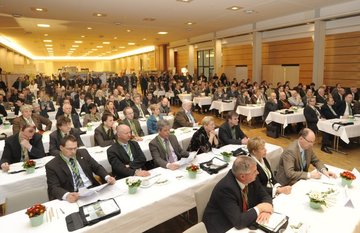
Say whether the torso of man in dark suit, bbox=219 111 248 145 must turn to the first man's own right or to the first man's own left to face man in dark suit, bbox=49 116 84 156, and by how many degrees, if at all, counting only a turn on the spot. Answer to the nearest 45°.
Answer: approximately 135° to the first man's own right

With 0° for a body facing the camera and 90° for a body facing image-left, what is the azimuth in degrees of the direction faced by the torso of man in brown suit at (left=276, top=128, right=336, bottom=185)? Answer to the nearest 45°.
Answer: approximately 315°

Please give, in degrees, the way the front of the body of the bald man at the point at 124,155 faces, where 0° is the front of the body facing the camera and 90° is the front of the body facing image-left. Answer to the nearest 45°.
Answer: approximately 315°

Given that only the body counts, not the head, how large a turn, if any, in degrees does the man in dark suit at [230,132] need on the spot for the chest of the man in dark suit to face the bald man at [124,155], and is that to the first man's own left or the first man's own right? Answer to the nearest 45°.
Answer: approximately 90° to the first man's own right

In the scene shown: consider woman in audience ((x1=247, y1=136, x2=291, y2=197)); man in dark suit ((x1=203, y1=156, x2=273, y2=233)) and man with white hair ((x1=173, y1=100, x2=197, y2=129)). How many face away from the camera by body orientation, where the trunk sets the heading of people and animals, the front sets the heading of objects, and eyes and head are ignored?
0

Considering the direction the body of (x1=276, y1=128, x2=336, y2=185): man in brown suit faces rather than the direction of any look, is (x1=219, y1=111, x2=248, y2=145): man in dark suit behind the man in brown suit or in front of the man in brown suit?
behind

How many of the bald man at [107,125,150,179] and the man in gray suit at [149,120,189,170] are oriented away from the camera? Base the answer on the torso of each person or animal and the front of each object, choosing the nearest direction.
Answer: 0

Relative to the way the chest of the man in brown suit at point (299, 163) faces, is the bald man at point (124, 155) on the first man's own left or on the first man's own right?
on the first man's own right

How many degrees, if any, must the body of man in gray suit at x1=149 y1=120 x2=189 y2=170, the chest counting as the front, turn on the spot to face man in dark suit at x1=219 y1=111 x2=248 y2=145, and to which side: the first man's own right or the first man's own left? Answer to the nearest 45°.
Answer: approximately 90° to the first man's own left

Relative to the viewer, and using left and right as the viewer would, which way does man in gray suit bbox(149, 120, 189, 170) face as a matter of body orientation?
facing the viewer and to the right of the viewer

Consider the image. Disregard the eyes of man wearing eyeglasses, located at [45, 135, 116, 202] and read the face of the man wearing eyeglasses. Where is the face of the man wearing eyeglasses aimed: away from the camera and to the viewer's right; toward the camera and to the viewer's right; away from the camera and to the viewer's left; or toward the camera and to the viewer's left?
toward the camera and to the viewer's right

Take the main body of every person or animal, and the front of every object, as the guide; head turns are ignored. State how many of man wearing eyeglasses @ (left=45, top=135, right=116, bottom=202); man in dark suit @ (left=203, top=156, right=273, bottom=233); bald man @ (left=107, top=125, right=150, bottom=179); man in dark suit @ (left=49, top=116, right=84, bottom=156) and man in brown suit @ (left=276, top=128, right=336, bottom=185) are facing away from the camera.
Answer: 0
